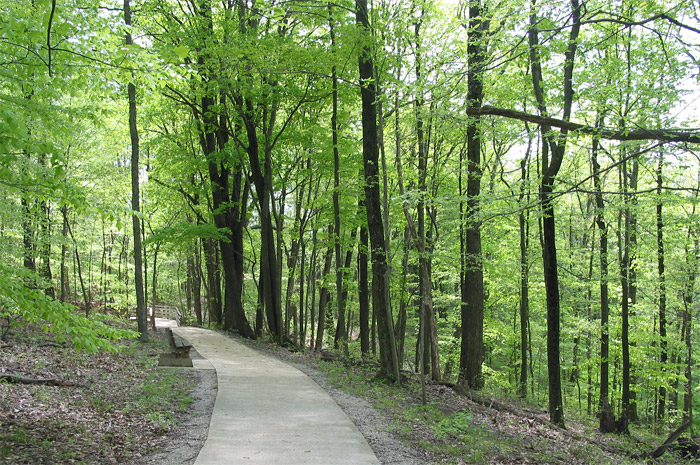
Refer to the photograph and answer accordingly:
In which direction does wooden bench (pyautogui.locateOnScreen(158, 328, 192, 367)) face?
to the viewer's right

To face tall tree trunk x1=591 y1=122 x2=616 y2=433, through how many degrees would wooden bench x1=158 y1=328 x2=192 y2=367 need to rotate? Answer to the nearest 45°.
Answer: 0° — it already faces it

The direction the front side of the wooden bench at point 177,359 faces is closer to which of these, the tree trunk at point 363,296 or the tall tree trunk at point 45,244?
the tree trunk

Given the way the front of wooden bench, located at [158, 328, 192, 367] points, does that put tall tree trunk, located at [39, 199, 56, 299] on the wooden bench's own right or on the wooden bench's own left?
on the wooden bench's own left
